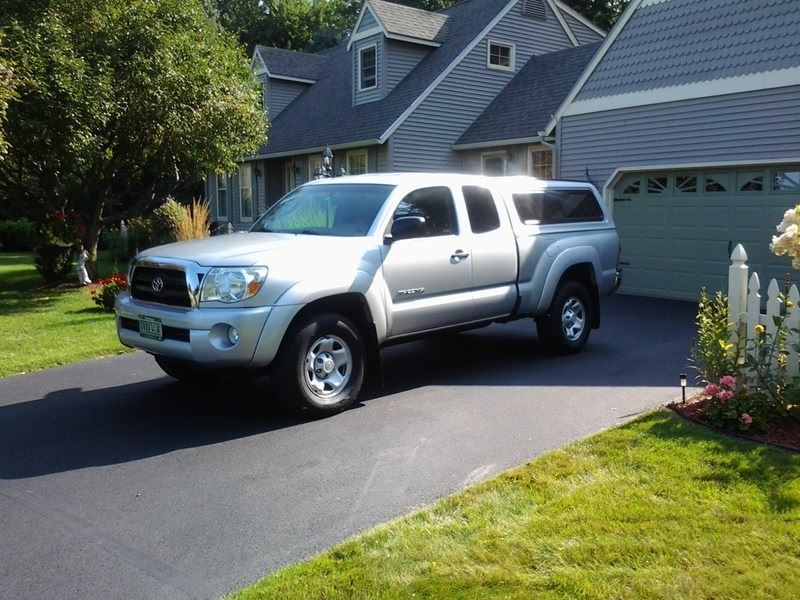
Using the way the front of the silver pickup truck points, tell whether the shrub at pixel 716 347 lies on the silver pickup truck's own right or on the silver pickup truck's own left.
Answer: on the silver pickup truck's own left

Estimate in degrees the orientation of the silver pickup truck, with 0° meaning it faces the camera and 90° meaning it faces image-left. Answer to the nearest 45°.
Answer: approximately 45°

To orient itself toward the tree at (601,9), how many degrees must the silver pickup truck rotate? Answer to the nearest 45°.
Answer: approximately 135° to its right

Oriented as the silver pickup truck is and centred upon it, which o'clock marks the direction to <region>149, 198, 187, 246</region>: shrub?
The shrub is roughly at 4 o'clock from the silver pickup truck.

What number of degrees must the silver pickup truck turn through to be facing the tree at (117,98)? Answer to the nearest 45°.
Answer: approximately 90° to its right

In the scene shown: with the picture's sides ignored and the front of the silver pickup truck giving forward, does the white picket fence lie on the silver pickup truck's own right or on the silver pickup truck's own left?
on the silver pickup truck's own left

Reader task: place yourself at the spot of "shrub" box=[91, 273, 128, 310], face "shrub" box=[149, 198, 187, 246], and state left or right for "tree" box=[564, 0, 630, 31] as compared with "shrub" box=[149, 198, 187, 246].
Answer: right

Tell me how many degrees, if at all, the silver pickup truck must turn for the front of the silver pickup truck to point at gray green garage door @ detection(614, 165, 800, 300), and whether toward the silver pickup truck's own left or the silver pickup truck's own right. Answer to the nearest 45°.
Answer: approximately 180°

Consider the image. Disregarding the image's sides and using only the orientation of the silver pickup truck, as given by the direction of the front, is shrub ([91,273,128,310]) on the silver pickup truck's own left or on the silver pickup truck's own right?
on the silver pickup truck's own right
